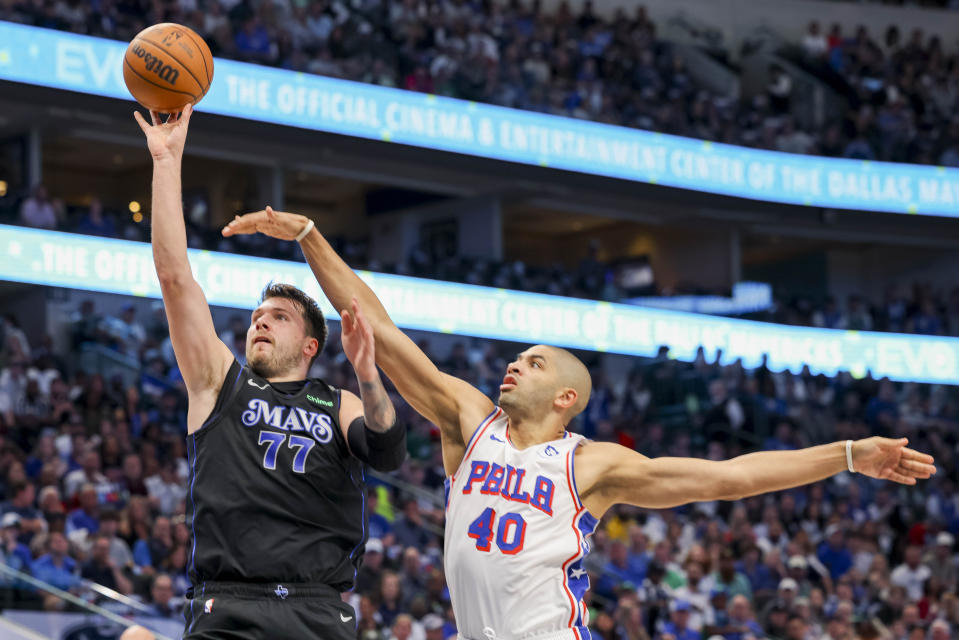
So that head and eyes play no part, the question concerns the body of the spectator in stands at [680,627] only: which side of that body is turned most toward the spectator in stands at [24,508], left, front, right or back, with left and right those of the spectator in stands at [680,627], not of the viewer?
right

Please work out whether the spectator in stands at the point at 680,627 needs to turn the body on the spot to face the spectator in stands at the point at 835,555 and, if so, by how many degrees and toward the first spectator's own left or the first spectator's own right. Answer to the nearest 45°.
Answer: approximately 135° to the first spectator's own left

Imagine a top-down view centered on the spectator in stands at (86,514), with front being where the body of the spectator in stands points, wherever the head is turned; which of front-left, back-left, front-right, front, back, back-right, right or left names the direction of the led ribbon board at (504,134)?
left

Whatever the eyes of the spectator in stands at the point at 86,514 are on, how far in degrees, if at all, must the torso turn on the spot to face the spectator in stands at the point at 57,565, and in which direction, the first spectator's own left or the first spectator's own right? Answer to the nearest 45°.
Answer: approximately 45° to the first spectator's own right

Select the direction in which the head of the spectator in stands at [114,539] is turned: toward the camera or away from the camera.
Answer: toward the camera

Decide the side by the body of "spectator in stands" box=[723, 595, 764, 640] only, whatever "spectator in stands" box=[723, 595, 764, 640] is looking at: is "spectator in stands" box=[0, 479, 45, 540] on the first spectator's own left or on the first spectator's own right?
on the first spectator's own right

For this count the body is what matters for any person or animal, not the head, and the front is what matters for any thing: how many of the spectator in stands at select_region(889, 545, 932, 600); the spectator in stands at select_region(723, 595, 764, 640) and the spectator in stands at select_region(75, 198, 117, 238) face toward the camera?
3

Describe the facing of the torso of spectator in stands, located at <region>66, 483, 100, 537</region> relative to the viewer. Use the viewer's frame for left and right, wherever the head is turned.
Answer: facing the viewer and to the right of the viewer

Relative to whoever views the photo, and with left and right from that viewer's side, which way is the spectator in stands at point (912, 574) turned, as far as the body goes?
facing the viewer

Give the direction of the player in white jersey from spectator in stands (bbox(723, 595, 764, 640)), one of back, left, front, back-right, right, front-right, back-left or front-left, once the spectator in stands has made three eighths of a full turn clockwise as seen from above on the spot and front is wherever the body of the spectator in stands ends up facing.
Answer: back-left

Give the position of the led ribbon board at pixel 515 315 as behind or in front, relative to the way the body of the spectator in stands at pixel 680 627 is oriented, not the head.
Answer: behind

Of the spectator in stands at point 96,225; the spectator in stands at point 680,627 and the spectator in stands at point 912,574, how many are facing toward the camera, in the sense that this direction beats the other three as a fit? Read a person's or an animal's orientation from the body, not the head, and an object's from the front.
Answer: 3

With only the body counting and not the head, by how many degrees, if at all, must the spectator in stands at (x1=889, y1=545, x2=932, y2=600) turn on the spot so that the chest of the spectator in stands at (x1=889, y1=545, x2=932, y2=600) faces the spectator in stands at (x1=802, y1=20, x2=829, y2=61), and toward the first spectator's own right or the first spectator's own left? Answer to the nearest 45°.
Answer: approximately 180°

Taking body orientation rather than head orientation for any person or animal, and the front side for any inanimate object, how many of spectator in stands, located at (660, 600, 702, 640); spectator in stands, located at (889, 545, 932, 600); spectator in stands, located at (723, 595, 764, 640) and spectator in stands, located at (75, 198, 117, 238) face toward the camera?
4
